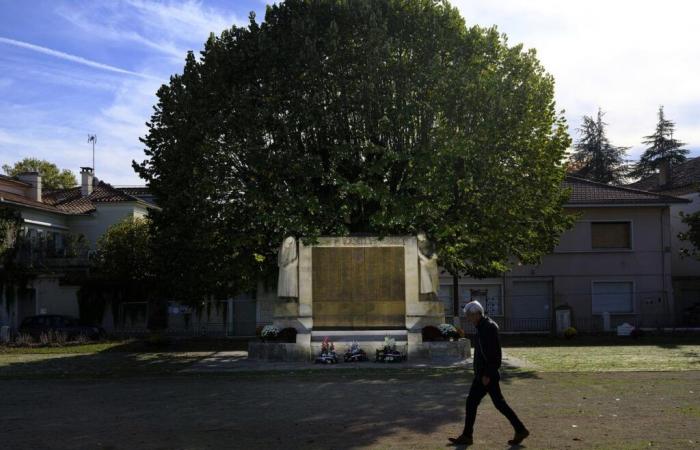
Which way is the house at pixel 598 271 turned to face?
toward the camera

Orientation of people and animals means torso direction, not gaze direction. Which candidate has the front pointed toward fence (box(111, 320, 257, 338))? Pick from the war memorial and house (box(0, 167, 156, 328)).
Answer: the house

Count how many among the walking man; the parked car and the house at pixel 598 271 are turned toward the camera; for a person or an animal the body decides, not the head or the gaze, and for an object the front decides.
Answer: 1

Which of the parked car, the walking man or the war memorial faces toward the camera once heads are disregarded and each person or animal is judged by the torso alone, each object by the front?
the war memorial

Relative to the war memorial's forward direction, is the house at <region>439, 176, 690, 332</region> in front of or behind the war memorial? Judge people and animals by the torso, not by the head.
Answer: behind

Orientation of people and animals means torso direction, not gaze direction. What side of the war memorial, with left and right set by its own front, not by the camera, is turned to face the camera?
front

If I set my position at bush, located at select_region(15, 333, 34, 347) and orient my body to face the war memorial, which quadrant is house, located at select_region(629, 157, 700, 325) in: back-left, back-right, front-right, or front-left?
front-left

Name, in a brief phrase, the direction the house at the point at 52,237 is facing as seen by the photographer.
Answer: facing the viewer and to the right of the viewer
